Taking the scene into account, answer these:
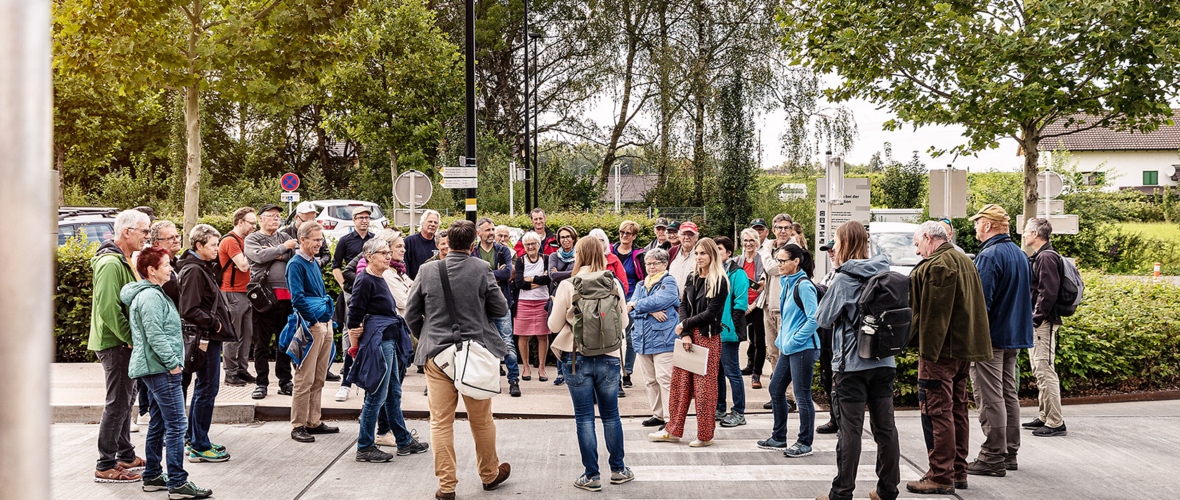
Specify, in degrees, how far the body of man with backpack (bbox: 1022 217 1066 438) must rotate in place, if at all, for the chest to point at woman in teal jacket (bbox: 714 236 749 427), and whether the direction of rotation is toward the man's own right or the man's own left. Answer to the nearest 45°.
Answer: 0° — they already face them

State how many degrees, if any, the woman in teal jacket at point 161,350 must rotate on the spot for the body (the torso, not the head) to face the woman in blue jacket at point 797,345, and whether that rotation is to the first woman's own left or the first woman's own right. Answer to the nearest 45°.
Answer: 0° — they already face them

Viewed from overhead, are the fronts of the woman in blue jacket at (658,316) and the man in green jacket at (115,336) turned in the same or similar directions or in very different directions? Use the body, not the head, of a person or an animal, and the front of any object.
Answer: very different directions

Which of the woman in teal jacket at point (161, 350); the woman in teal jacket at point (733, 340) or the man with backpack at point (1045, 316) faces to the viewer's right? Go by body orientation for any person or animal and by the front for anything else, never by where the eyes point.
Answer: the woman in teal jacket at point (161, 350)

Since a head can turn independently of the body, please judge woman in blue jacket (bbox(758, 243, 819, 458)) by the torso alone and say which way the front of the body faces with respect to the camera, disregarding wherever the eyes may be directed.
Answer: to the viewer's left

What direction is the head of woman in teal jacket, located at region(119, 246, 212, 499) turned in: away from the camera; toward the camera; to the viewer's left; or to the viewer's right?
to the viewer's right

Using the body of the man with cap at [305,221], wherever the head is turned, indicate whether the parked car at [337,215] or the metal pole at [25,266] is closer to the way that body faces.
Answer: the metal pole

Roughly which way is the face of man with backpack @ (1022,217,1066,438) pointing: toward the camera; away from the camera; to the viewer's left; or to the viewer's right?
to the viewer's left

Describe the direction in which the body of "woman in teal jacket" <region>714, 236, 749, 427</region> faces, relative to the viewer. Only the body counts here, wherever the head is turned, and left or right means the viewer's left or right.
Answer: facing to the left of the viewer

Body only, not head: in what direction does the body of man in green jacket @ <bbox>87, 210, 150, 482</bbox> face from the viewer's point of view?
to the viewer's right

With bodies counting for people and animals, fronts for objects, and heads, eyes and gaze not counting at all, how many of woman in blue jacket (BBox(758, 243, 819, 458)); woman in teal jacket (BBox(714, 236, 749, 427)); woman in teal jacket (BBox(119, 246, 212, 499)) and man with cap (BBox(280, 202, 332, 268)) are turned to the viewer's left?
2

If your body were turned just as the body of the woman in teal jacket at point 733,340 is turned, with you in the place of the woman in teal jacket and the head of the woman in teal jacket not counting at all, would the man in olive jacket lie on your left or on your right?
on your left

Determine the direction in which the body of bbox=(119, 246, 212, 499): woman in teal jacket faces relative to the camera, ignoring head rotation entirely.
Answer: to the viewer's right

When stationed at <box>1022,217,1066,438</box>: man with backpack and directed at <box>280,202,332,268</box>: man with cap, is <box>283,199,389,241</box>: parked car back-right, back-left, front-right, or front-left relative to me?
front-right

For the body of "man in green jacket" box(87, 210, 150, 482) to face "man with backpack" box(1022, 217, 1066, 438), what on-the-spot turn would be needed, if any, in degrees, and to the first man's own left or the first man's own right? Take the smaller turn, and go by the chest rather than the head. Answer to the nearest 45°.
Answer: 0° — they already face them

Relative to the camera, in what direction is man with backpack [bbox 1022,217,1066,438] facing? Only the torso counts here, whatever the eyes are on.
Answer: to the viewer's left

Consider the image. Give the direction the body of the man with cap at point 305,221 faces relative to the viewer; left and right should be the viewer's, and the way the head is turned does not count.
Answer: facing the viewer and to the right of the viewer
